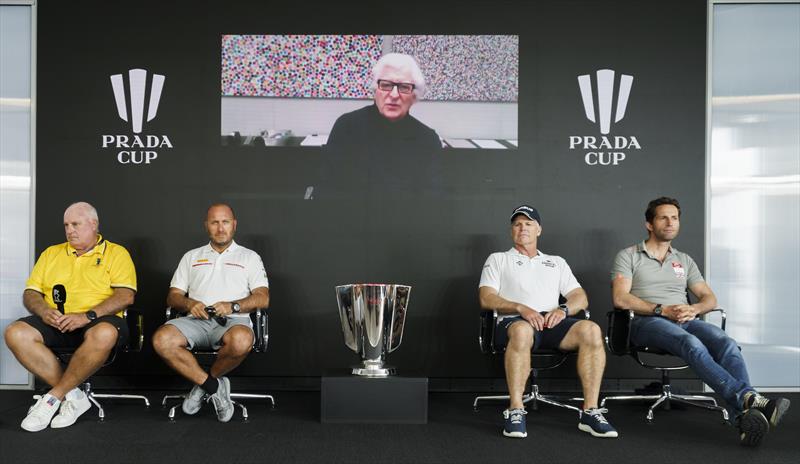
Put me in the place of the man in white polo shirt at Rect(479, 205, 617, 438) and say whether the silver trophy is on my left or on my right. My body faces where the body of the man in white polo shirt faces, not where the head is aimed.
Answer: on my right

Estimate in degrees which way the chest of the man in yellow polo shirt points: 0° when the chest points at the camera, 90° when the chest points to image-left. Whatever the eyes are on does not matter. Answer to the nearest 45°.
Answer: approximately 45°

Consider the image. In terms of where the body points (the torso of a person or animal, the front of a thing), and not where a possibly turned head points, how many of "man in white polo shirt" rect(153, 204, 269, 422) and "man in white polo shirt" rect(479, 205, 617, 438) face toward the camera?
2

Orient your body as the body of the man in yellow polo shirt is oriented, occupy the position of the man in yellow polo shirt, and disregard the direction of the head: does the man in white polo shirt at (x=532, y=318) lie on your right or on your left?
on your left

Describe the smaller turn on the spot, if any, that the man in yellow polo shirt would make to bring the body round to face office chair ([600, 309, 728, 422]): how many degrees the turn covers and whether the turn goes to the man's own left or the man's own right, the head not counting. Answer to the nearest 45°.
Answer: approximately 135° to the man's own left

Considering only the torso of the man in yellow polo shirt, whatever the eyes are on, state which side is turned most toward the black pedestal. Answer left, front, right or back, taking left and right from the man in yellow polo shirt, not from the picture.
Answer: left
